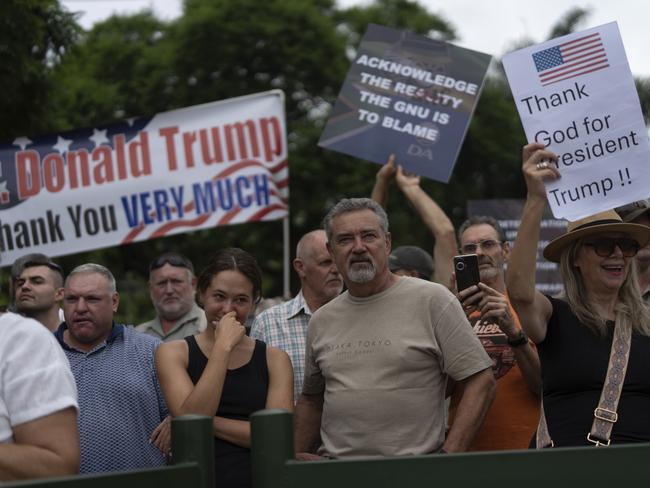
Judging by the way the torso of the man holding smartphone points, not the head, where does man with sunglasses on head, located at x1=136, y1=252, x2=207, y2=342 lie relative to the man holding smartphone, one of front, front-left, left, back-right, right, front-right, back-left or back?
right

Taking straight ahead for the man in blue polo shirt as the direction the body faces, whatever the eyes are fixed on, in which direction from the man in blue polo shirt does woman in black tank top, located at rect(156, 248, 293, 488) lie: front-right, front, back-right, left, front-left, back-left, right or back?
left

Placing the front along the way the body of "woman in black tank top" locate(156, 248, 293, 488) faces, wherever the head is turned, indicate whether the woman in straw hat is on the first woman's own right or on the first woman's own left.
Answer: on the first woman's own left

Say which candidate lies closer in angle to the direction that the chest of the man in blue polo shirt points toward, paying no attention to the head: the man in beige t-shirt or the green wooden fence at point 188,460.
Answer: the green wooden fence

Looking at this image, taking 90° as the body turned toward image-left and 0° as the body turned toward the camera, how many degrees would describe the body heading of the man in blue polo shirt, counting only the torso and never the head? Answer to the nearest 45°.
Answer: approximately 45°

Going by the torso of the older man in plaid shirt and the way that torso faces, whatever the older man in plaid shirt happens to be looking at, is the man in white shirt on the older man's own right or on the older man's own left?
on the older man's own right

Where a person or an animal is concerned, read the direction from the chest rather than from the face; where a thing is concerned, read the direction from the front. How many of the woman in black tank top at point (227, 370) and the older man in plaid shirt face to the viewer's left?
0
